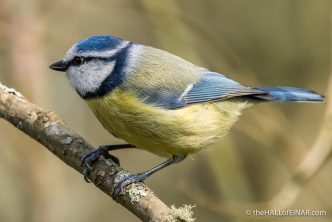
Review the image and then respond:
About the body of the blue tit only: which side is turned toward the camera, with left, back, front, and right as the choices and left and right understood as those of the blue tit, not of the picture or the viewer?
left
